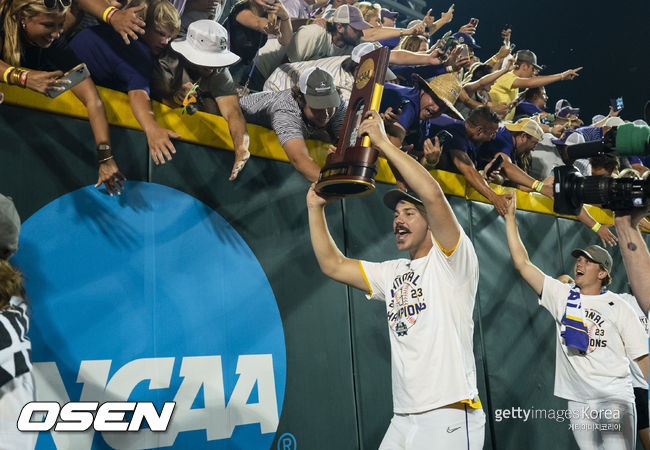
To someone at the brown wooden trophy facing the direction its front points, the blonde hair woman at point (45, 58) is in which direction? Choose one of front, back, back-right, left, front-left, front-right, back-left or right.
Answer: front-right

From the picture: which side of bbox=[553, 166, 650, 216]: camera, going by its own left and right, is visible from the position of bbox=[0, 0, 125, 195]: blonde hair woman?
front

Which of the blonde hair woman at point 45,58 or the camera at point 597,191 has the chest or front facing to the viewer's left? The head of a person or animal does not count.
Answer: the camera

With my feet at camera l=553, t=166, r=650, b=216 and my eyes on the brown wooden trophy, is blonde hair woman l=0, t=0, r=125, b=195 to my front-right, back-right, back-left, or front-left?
front-left

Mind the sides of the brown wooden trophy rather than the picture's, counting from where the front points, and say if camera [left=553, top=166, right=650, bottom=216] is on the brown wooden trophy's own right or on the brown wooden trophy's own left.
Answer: on the brown wooden trophy's own left

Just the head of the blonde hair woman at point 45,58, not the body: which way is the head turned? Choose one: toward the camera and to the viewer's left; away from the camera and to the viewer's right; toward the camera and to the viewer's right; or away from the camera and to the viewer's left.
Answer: toward the camera and to the viewer's right

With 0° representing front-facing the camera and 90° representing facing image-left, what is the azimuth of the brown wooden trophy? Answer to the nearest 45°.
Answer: approximately 45°

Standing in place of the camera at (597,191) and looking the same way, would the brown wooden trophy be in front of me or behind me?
in front

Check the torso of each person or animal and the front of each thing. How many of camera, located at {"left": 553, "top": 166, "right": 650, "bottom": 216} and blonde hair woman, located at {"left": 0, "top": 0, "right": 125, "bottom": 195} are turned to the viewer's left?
1

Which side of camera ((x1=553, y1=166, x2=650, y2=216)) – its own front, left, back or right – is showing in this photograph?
left
